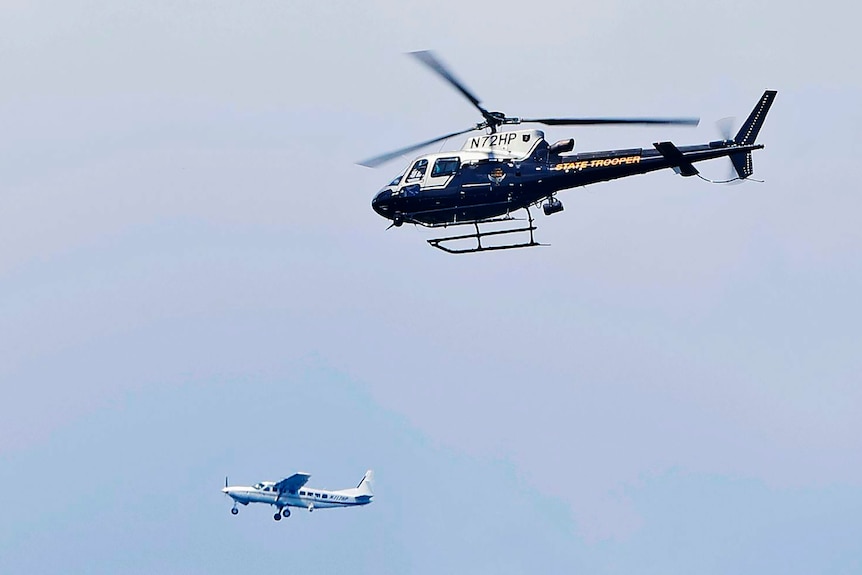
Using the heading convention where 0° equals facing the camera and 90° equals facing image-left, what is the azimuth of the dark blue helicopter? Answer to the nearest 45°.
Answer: approximately 90°
